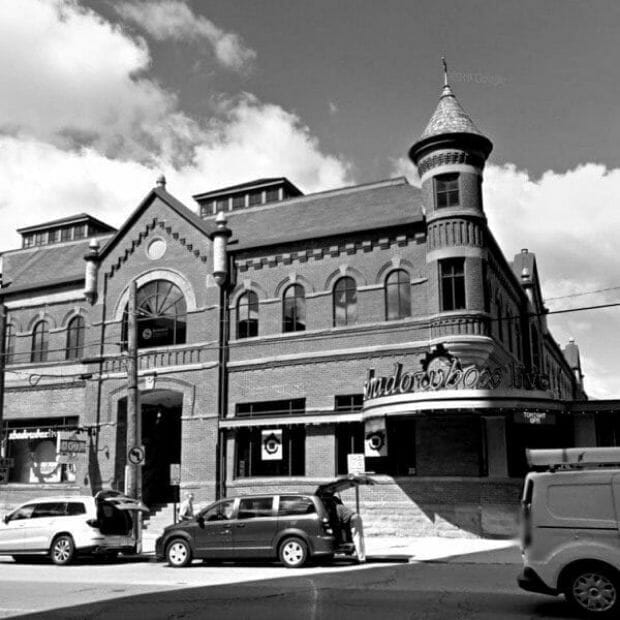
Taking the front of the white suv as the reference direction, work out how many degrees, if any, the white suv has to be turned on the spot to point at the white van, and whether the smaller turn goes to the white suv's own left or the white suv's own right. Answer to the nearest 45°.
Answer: approximately 180°

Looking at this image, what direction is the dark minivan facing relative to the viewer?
to the viewer's left

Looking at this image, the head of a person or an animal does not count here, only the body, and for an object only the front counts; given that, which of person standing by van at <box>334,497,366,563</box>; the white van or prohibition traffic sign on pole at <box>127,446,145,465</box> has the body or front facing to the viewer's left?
the person standing by van

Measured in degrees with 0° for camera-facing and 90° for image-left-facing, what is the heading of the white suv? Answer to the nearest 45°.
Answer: approximately 135°

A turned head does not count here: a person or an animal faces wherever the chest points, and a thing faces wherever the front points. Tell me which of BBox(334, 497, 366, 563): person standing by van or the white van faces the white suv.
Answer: the person standing by van

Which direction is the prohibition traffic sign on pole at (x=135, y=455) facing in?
toward the camera

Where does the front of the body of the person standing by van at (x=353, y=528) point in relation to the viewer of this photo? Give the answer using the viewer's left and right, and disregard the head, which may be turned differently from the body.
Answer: facing to the left of the viewer

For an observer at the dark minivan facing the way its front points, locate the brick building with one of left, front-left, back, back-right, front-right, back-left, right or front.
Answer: right

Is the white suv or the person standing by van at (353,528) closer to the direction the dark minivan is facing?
the white suv

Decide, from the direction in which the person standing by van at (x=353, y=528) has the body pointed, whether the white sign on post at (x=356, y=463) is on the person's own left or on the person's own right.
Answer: on the person's own right
